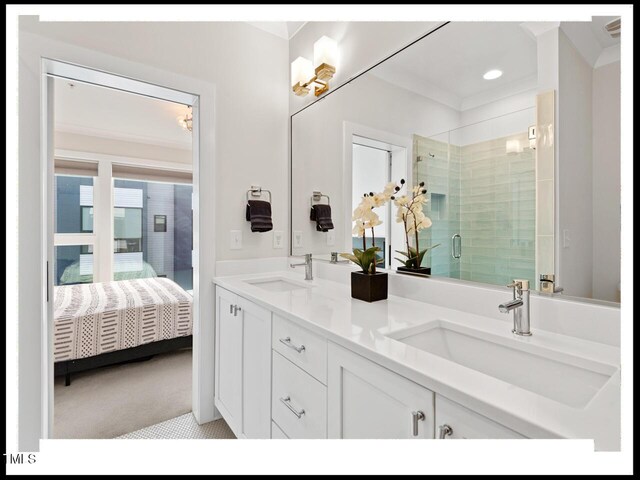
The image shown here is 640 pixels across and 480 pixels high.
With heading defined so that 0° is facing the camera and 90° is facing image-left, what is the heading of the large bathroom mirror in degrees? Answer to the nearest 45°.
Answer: approximately 45°

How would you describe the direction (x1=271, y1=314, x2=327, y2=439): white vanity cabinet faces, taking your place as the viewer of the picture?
facing the viewer and to the left of the viewer

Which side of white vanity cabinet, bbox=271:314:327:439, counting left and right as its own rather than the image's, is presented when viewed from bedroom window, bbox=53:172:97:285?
right

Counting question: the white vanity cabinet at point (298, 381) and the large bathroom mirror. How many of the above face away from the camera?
0

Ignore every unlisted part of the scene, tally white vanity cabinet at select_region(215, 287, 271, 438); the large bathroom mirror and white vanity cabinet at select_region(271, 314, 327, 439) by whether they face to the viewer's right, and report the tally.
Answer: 0

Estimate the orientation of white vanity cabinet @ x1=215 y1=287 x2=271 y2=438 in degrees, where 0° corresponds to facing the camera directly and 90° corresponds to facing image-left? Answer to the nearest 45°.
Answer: approximately 45°

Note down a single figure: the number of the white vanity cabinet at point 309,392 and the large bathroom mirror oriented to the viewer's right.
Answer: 0
